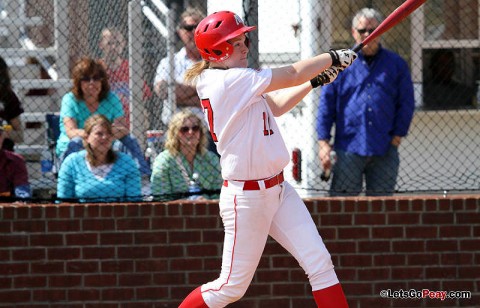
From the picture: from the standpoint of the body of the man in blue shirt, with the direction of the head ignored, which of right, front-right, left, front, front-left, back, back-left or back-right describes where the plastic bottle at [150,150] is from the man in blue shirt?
right

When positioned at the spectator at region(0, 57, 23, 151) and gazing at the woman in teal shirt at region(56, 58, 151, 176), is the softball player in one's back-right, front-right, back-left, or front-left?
front-right

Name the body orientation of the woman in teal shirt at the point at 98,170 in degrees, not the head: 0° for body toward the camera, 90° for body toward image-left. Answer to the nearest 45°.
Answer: approximately 0°

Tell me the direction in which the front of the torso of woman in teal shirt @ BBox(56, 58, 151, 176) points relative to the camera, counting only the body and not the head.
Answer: toward the camera

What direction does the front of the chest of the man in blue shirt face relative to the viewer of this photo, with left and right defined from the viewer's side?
facing the viewer

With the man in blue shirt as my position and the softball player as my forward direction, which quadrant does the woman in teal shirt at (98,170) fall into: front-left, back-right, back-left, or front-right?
front-right
